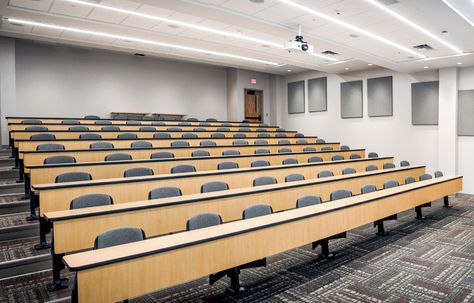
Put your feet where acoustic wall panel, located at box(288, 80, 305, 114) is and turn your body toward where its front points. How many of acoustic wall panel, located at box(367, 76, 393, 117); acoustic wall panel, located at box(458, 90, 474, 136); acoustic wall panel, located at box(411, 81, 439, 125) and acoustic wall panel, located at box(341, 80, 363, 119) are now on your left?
4

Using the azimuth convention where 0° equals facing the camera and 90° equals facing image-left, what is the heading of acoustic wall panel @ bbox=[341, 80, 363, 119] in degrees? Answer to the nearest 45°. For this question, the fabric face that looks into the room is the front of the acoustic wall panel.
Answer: approximately 45°

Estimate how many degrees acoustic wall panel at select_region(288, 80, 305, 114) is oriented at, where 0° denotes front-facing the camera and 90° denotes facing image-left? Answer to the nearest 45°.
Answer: approximately 45°

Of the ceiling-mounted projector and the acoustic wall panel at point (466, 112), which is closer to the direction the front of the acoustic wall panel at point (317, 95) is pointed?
the ceiling-mounted projector

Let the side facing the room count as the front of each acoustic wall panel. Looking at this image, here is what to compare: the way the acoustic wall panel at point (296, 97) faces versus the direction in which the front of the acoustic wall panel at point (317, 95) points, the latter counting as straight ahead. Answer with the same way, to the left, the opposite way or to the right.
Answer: the same way

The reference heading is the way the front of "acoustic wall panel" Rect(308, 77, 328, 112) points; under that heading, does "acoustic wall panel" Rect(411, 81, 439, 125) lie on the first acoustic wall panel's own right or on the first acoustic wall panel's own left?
on the first acoustic wall panel's own left

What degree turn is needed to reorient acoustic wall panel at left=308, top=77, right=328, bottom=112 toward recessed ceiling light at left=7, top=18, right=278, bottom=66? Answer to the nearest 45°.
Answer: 0° — it already faces it

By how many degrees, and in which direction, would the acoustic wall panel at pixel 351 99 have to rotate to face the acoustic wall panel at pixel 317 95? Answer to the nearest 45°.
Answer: approximately 90° to its right

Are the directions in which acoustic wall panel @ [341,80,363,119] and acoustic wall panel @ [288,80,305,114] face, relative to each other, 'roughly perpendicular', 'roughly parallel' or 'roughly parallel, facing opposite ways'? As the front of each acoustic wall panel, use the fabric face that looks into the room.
roughly parallel

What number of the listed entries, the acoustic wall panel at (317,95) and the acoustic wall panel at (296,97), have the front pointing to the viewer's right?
0

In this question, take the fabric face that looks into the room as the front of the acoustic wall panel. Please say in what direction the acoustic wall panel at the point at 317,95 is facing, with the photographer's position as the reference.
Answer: facing the viewer and to the left of the viewer

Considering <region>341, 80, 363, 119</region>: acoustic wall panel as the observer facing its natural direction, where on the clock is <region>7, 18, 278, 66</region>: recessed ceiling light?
The recessed ceiling light is roughly at 12 o'clock from the acoustic wall panel.

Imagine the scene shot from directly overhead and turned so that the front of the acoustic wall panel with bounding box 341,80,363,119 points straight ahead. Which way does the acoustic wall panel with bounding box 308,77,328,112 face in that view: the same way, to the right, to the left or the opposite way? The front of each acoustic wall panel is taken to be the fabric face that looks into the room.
the same way

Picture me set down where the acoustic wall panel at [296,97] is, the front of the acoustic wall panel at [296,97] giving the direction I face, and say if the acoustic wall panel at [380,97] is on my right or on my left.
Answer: on my left

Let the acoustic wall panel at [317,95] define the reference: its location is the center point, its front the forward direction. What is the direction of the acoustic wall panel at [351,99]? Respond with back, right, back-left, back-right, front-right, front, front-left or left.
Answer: left

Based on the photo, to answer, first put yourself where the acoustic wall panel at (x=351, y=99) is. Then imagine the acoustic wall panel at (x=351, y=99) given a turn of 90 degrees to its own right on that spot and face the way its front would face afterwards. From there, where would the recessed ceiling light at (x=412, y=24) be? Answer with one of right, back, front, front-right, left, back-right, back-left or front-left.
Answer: back-left

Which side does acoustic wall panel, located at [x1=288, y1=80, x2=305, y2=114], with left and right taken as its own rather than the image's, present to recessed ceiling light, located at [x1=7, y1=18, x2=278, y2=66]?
front

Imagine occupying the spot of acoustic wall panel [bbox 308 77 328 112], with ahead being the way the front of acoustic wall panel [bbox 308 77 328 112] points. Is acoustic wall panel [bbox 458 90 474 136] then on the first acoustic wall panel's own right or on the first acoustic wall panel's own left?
on the first acoustic wall panel's own left
